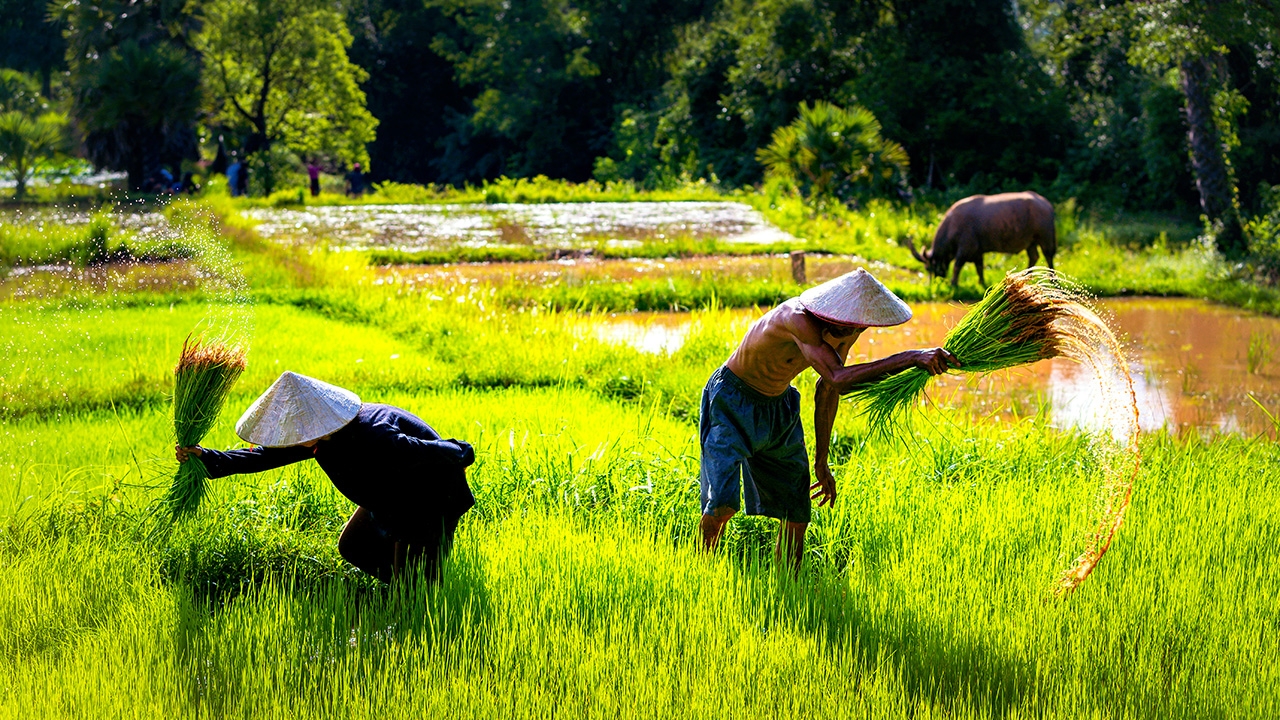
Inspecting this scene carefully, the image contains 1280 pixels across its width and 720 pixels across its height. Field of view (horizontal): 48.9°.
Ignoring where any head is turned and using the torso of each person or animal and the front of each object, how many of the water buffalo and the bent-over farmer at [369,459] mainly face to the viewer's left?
2

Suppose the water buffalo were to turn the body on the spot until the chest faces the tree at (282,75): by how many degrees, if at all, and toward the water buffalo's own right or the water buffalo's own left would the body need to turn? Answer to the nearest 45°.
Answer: approximately 45° to the water buffalo's own right

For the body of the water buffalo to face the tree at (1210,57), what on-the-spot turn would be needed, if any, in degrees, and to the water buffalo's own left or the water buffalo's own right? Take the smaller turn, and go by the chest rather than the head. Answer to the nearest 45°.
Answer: approximately 135° to the water buffalo's own right

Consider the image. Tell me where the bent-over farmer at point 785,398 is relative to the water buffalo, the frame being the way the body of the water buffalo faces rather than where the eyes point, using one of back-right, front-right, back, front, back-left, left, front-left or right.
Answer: left

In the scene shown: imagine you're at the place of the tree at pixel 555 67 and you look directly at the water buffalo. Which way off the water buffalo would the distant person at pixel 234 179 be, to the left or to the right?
right

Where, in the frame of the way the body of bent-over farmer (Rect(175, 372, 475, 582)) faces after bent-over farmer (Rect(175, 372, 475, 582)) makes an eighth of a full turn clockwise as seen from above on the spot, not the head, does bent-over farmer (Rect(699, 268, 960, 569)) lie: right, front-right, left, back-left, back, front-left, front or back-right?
back-right

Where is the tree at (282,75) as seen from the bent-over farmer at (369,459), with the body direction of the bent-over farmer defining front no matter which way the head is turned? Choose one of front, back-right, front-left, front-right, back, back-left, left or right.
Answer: right

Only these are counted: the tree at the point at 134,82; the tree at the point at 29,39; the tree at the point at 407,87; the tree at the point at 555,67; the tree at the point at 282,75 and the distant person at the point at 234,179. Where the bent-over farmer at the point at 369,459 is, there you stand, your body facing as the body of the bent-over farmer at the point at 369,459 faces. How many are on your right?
6

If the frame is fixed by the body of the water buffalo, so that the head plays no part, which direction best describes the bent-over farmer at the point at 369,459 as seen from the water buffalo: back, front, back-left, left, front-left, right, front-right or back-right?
left

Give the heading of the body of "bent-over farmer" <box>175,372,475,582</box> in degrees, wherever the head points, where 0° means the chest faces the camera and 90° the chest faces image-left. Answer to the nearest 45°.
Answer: approximately 90°

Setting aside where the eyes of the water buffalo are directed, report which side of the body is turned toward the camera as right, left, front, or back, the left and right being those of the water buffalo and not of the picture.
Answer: left

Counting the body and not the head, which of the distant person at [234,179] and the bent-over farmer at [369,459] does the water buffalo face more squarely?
the distant person

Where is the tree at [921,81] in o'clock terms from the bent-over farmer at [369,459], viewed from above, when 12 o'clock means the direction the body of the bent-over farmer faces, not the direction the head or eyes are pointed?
The tree is roughly at 4 o'clock from the bent-over farmer.
